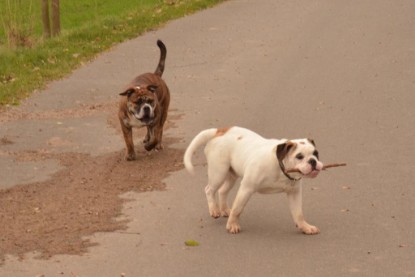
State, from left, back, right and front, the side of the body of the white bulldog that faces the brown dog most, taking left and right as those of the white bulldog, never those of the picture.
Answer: back

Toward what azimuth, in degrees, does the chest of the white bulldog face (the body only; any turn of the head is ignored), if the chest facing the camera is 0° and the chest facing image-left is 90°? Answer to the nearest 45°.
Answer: approximately 315°
